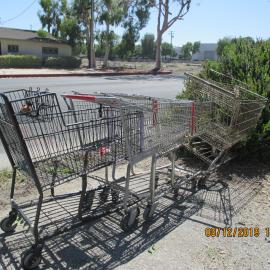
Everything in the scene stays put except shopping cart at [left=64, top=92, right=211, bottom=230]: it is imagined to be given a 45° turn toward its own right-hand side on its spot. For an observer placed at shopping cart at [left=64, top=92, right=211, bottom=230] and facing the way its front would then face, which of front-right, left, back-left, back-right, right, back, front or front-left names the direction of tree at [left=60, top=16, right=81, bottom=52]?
left

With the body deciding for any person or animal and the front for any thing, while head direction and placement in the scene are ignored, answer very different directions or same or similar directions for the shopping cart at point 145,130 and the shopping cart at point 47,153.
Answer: same or similar directions

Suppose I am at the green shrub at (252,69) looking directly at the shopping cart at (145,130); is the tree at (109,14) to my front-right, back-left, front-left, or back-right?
back-right

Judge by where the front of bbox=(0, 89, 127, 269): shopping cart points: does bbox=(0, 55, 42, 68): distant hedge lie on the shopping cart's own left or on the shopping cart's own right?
on the shopping cart's own left

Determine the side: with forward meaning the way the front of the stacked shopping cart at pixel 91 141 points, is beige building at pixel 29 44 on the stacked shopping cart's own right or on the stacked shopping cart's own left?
on the stacked shopping cart's own left

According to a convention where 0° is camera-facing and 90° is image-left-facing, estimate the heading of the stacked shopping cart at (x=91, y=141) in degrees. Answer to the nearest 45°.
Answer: approximately 225°

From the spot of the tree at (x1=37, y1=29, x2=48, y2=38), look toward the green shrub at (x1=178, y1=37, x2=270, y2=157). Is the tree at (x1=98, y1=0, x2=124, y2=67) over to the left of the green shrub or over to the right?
left

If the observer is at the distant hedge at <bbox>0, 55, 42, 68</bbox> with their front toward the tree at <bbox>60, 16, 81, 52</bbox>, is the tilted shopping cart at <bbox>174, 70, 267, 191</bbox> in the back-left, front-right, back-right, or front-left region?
back-right

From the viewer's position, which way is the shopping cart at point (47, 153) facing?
facing away from the viewer and to the right of the viewer

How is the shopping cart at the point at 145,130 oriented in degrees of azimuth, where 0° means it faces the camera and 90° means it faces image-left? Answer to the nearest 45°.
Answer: approximately 225°

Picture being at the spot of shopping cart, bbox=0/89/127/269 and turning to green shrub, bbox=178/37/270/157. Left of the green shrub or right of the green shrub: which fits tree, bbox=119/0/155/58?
left

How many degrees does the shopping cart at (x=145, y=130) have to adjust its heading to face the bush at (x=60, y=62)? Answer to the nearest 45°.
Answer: approximately 45° to its left

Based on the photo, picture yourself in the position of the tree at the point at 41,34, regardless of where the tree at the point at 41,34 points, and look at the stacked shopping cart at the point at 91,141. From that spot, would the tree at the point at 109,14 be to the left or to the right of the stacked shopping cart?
left

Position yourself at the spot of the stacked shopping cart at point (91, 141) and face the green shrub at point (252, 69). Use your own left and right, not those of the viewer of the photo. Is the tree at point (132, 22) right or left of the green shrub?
left

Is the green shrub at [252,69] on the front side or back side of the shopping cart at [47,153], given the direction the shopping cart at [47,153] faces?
on the front side

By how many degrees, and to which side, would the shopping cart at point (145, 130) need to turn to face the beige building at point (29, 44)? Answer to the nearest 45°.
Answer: approximately 45° to its left

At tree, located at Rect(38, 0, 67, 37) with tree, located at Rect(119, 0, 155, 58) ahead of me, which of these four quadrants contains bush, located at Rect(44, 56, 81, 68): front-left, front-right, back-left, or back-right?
front-right

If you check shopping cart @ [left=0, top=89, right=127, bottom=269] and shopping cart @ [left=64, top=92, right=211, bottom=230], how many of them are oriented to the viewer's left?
0

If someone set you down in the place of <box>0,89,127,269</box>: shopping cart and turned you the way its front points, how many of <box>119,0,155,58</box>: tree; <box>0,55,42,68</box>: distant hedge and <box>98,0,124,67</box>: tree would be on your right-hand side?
0
